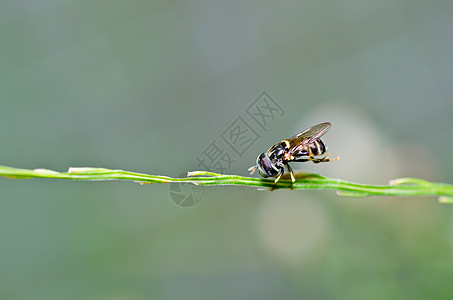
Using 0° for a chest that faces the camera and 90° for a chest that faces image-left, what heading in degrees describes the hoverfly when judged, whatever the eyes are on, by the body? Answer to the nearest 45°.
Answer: approximately 90°
